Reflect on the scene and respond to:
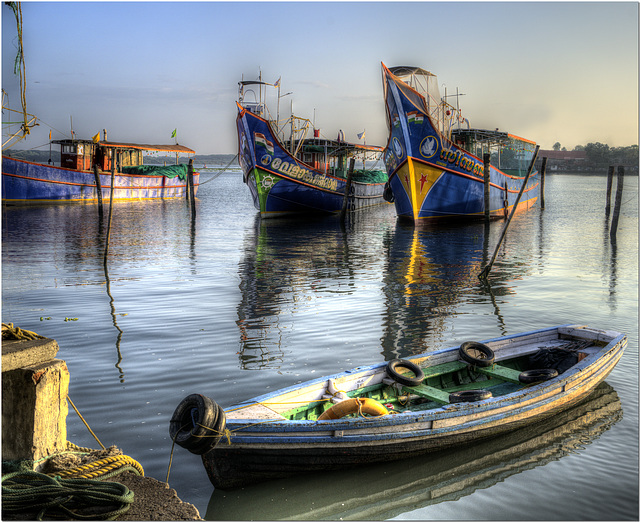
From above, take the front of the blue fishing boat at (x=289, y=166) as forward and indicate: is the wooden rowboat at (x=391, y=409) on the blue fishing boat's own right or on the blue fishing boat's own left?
on the blue fishing boat's own left

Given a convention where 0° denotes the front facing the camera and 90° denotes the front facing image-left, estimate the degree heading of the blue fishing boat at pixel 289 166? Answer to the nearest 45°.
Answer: approximately 45°

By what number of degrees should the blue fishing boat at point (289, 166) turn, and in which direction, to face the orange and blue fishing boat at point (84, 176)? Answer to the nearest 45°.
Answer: approximately 90° to its right

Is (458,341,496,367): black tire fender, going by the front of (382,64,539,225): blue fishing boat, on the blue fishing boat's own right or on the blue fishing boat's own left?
on the blue fishing boat's own left

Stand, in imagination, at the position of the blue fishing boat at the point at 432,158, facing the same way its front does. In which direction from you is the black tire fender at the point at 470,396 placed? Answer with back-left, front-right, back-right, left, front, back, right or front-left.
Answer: front-left

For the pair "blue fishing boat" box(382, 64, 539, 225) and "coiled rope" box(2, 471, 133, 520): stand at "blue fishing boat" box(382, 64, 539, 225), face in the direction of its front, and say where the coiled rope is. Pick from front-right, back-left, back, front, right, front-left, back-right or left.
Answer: front-left

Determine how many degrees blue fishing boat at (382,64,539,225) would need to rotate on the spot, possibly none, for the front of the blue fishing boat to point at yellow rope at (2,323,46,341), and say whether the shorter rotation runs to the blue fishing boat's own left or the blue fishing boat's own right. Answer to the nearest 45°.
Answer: approximately 45° to the blue fishing boat's own left

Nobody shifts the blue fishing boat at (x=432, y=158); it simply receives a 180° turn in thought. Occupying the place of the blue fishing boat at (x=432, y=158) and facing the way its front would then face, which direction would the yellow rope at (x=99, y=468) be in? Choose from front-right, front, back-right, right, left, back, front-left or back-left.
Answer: back-right

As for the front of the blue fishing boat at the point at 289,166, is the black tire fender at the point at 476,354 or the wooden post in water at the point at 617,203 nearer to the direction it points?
the black tire fender

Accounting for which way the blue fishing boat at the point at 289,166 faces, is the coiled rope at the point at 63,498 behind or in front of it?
in front

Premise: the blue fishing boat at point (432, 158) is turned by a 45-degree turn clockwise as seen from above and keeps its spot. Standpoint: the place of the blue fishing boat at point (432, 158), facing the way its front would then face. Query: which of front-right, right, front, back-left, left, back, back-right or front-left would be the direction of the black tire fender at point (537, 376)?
left

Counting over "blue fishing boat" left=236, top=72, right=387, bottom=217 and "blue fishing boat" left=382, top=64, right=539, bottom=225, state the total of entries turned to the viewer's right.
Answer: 0

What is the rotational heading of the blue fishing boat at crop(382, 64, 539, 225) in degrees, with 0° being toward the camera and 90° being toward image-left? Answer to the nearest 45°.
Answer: approximately 45°
